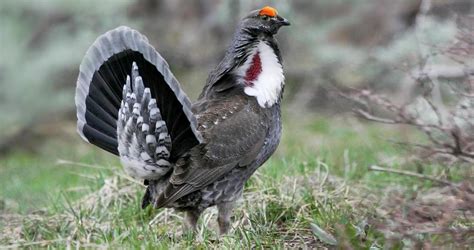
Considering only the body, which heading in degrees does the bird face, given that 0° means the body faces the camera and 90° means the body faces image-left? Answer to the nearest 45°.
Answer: approximately 225°
